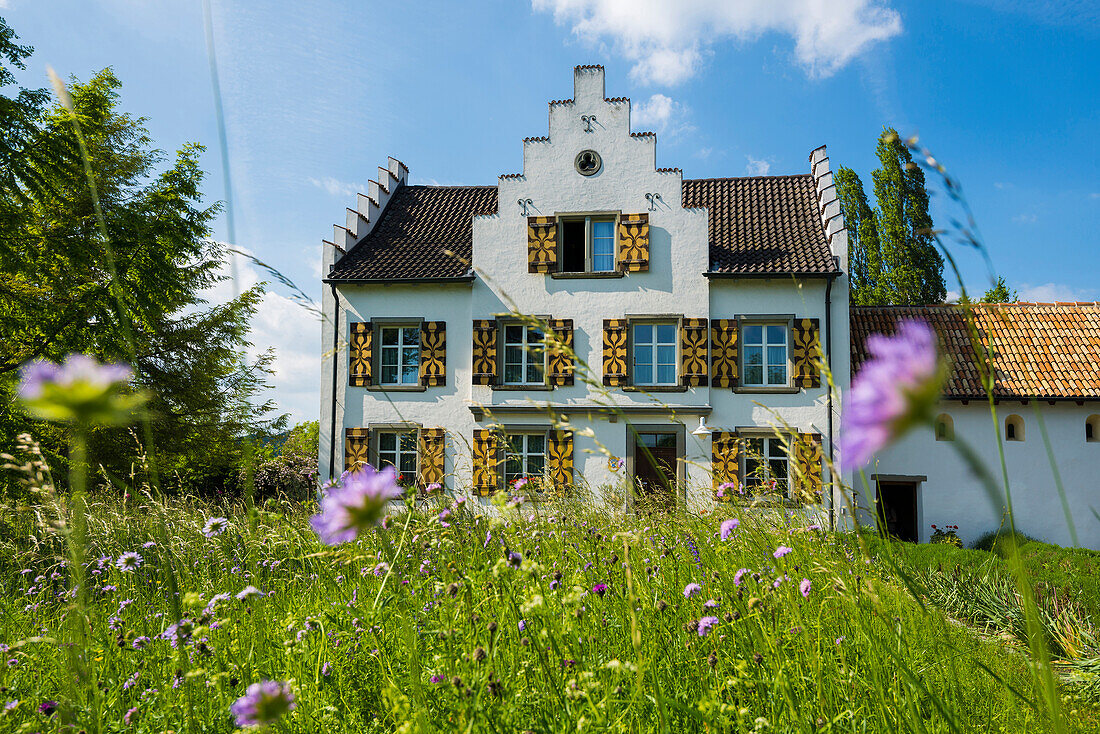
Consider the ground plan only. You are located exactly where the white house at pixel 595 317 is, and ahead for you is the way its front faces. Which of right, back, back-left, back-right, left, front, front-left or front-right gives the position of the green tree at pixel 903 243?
back-left

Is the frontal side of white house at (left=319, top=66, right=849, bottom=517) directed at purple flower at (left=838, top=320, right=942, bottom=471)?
yes

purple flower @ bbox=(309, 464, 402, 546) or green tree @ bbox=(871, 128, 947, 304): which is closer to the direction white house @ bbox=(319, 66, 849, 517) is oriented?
the purple flower

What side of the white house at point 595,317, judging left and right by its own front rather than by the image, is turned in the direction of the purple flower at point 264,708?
front

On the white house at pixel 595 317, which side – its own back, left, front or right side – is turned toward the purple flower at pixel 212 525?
front

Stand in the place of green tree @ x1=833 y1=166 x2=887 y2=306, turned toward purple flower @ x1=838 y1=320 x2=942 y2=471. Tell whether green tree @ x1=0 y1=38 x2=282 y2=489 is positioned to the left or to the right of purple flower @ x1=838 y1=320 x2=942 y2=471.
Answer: right

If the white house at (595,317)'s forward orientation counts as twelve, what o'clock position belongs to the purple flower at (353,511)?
The purple flower is roughly at 12 o'clock from the white house.

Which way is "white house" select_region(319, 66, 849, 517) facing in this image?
toward the camera

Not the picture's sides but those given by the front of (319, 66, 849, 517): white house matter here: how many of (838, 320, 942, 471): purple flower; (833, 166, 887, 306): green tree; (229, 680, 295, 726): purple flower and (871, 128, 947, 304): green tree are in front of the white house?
2

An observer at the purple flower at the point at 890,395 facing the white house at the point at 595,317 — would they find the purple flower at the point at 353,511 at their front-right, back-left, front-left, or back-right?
front-left

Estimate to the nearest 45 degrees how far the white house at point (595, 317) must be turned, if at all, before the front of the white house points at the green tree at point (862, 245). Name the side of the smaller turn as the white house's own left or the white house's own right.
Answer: approximately 135° to the white house's own left

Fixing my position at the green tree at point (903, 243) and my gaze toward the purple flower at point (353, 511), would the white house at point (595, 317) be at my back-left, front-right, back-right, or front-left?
front-right

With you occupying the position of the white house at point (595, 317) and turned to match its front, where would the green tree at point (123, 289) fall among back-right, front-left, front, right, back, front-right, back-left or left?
right
